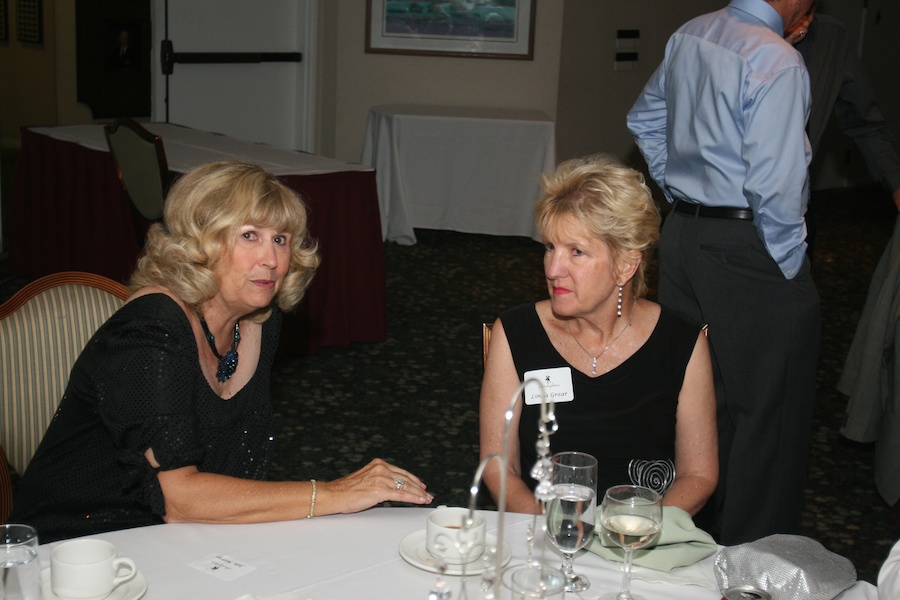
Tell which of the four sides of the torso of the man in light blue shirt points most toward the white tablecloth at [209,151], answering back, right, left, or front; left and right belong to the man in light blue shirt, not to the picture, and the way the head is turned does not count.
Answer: left

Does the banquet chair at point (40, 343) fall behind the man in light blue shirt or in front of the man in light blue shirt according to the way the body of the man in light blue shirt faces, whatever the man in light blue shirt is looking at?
behind

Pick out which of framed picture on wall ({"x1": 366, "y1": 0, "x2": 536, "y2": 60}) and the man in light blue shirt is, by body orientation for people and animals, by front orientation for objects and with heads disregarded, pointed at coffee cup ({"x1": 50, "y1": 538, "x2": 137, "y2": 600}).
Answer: the framed picture on wall

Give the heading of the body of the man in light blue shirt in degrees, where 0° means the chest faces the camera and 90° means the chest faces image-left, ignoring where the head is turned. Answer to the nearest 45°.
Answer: approximately 225°

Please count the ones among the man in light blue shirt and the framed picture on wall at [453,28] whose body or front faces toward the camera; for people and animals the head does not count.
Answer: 1

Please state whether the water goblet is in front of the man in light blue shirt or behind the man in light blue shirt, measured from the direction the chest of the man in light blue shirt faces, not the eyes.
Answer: behind

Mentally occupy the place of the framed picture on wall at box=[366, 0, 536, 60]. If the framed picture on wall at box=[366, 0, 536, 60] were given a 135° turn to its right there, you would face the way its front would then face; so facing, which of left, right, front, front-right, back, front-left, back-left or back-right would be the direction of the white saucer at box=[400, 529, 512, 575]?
back-left

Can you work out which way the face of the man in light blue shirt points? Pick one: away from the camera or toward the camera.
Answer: away from the camera

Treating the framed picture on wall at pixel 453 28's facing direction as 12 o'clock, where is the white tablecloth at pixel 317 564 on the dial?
The white tablecloth is roughly at 12 o'clock from the framed picture on wall.

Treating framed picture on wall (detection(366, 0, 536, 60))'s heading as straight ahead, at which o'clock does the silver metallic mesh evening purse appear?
The silver metallic mesh evening purse is roughly at 12 o'clock from the framed picture on wall.

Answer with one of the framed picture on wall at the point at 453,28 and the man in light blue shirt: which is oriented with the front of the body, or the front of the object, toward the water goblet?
the framed picture on wall

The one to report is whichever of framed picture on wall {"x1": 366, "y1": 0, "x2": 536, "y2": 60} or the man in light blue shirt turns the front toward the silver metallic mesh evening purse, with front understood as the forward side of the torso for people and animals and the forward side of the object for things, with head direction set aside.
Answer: the framed picture on wall

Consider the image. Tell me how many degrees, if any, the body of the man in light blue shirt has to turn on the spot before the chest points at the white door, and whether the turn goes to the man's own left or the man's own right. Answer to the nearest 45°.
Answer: approximately 90° to the man's own left

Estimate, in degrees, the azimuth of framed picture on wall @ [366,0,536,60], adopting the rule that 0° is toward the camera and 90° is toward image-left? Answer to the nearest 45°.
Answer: approximately 0°
